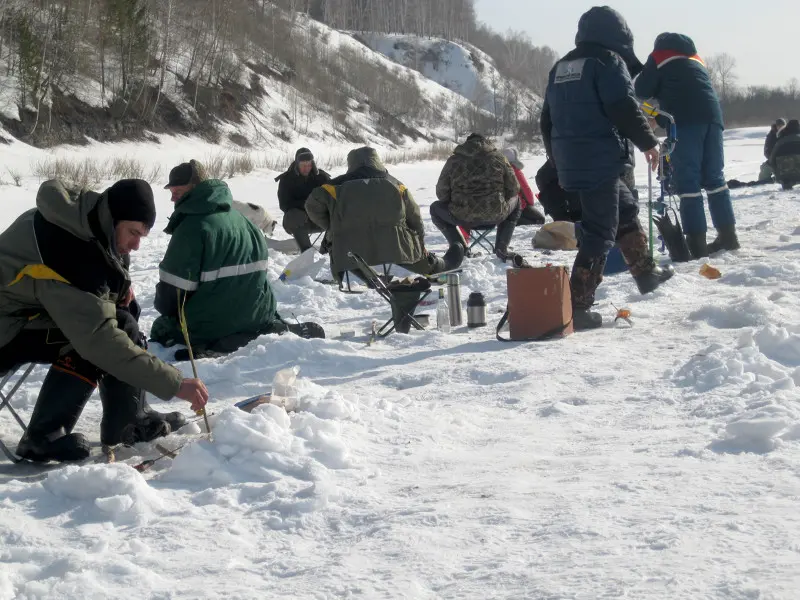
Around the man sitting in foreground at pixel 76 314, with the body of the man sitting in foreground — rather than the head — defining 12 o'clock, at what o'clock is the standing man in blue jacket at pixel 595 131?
The standing man in blue jacket is roughly at 11 o'clock from the man sitting in foreground.

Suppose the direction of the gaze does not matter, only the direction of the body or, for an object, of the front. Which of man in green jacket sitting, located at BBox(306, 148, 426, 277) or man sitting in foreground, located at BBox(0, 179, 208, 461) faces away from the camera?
the man in green jacket sitting

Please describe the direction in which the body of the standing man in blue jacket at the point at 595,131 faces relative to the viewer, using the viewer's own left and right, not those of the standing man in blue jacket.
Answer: facing away from the viewer and to the right of the viewer

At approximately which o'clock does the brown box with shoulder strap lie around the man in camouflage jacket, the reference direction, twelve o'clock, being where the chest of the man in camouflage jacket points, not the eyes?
The brown box with shoulder strap is roughly at 6 o'clock from the man in camouflage jacket.

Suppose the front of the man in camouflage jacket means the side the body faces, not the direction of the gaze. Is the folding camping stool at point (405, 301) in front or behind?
behind

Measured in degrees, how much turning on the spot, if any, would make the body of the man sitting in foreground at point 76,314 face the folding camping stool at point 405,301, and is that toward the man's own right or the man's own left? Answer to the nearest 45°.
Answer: approximately 45° to the man's own left

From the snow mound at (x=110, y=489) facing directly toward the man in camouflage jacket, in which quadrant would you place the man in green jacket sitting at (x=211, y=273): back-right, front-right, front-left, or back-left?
front-left

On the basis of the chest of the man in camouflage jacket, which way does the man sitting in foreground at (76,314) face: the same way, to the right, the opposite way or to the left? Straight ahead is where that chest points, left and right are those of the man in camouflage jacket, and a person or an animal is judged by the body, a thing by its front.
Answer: to the right

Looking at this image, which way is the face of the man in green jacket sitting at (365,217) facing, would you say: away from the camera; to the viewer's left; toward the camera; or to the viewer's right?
away from the camera

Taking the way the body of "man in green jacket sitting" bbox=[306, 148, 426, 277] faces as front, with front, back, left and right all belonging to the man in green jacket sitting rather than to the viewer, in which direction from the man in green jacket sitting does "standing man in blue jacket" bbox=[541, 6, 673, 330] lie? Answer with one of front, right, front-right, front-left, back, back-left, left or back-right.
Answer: back-right

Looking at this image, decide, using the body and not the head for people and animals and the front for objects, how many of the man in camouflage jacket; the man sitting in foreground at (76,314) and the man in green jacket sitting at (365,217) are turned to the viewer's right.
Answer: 1

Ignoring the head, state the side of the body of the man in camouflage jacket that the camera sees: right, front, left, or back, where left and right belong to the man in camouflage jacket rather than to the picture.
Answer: back

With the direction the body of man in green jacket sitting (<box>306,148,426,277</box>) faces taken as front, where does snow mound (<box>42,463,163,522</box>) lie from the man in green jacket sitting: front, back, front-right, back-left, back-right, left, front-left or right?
back

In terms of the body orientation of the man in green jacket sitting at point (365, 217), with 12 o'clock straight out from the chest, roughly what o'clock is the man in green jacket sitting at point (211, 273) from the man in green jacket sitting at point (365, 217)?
the man in green jacket sitting at point (211, 273) is roughly at 7 o'clock from the man in green jacket sitting at point (365, 217).

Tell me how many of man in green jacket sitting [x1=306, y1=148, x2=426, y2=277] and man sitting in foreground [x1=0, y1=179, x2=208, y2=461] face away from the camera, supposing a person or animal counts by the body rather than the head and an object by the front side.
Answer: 1

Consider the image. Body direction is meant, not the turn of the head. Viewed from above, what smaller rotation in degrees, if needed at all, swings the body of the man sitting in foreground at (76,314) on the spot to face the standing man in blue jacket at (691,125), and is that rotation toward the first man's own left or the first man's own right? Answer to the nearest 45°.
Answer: approximately 45° to the first man's own left
